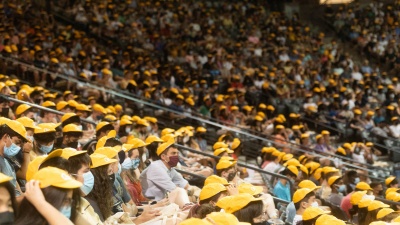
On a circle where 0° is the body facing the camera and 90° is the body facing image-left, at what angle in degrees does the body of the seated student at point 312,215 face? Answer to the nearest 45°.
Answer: approximately 270°

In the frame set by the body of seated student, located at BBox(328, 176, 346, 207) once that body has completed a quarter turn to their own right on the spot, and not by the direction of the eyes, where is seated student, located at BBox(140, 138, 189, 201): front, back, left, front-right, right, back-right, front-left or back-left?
front-right

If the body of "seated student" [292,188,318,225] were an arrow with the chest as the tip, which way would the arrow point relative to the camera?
to the viewer's right

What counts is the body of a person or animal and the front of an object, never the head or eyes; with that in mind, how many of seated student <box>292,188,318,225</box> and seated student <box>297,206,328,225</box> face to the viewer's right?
2

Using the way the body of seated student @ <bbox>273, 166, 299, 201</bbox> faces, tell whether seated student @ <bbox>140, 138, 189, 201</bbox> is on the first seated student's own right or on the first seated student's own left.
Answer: on the first seated student's own right

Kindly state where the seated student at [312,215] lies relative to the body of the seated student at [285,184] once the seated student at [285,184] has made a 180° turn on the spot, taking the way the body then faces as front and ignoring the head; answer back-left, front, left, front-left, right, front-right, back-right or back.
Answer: left

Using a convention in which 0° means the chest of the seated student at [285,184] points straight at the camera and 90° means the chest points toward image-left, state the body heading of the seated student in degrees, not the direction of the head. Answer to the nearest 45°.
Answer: approximately 270°
